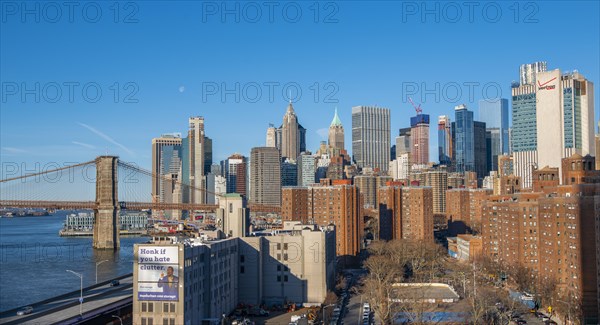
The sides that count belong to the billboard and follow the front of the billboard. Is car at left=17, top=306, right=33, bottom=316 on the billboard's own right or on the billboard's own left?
on the billboard's own right

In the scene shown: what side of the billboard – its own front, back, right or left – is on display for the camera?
front

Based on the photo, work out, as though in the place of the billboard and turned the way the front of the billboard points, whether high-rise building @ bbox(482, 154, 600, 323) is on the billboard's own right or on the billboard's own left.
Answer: on the billboard's own left

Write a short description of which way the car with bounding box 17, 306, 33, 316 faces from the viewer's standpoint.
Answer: facing the viewer and to the left of the viewer

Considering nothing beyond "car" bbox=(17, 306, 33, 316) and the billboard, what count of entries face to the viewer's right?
0
